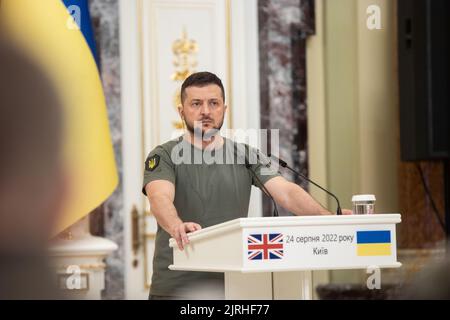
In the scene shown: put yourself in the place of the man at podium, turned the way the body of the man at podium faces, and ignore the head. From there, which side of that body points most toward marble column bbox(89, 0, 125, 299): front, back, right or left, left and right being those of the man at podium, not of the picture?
back

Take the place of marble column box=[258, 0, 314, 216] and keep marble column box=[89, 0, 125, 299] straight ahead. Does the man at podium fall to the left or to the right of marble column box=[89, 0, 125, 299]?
left

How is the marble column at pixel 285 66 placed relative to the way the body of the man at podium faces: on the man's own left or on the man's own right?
on the man's own left

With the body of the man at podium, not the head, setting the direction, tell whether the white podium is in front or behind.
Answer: in front

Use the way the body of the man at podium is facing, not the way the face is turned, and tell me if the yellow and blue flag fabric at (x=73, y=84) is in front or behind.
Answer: behind

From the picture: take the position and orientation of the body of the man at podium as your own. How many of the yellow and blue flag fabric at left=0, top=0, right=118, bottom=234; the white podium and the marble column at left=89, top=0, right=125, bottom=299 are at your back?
2

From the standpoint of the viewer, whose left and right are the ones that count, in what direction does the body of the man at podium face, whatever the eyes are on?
facing the viewer and to the right of the viewer
